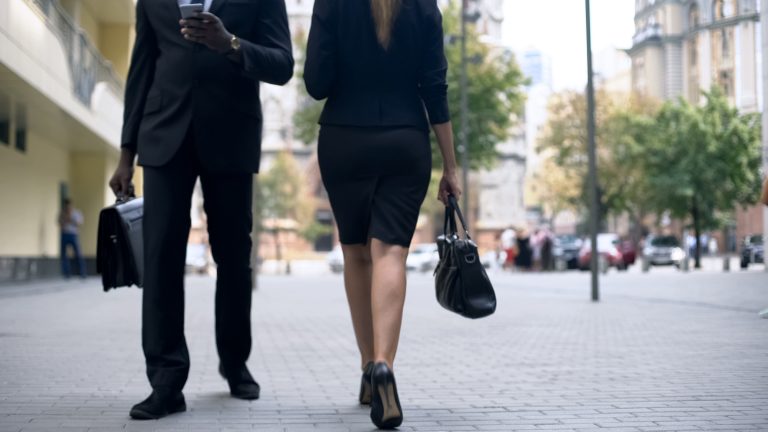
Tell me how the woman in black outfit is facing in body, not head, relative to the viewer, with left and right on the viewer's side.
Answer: facing away from the viewer

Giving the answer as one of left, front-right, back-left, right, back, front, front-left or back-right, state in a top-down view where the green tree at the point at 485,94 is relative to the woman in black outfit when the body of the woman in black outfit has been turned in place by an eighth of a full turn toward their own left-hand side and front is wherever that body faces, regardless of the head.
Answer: front-right

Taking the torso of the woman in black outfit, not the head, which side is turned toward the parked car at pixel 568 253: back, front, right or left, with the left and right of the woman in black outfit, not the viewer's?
front

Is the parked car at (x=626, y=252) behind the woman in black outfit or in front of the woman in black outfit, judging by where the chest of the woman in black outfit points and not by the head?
in front

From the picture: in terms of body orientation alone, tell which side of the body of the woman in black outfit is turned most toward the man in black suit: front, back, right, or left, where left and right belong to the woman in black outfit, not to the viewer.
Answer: left
